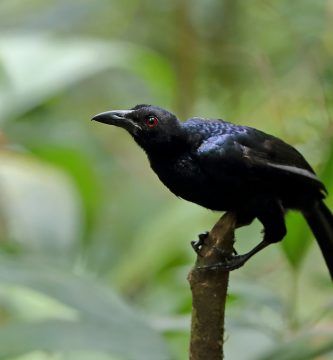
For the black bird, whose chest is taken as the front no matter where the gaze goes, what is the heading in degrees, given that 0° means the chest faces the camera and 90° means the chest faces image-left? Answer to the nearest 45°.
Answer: approximately 90°

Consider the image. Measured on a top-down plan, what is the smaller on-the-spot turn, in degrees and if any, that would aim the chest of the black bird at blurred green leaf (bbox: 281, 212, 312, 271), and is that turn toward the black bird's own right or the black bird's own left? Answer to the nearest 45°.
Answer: approximately 135° to the black bird's own right

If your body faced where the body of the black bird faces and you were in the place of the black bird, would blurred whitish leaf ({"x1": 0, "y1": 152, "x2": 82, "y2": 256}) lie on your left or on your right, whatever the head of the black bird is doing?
on your right
